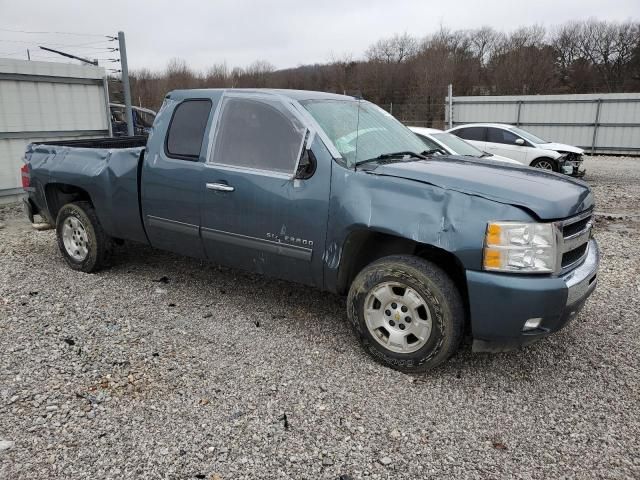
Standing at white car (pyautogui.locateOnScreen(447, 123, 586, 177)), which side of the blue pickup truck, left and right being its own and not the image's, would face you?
left

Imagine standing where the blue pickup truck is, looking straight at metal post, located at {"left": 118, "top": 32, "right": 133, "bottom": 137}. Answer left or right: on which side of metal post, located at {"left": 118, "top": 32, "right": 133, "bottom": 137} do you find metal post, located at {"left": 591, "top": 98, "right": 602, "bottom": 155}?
right

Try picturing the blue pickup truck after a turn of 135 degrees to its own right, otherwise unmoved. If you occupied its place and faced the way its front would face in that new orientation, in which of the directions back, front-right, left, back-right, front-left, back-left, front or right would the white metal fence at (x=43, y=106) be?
front-right

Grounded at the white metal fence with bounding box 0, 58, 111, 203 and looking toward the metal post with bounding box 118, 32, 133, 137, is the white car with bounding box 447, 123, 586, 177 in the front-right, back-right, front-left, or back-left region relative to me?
front-right

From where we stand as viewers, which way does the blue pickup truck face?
facing the viewer and to the right of the viewer

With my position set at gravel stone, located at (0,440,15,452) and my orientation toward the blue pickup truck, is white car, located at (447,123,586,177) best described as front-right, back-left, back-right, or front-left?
front-right

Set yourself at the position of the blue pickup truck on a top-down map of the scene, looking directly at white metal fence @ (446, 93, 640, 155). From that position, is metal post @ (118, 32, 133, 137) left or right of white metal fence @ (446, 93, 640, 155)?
left

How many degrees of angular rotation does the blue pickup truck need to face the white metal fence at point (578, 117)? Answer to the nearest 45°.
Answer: approximately 90° to its left

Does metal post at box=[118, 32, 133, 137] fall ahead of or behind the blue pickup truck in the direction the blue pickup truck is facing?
behind
